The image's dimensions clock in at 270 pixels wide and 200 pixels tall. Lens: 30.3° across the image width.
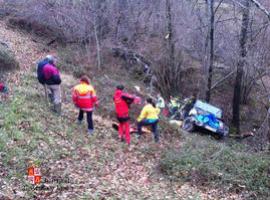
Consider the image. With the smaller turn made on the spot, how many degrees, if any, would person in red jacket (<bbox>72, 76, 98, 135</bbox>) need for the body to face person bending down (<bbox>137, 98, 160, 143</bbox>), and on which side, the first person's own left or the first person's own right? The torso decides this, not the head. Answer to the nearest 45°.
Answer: approximately 90° to the first person's own right

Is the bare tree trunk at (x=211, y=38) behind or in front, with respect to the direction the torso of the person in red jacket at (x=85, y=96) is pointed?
in front

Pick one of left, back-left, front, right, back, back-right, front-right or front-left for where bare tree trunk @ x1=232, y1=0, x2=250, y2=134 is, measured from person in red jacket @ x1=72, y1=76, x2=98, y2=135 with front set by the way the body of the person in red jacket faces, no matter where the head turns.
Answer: front-right

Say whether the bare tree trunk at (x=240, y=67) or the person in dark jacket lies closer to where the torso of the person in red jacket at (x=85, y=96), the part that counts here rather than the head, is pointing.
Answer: the bare tree trunk

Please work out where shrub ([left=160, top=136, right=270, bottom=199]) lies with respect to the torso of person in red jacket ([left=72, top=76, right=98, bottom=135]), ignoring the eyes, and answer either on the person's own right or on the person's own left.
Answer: on the person's own right

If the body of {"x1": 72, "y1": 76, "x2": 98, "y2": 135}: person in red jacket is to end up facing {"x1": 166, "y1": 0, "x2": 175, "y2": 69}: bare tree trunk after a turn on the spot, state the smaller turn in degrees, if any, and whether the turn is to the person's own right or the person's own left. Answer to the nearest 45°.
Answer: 0° — they already face it

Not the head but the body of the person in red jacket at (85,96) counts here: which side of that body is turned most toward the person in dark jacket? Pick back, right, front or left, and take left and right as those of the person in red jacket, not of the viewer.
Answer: left

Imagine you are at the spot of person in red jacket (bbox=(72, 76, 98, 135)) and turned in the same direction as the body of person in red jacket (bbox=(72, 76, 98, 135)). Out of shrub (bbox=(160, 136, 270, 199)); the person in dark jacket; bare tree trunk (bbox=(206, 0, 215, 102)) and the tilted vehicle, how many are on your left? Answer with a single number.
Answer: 1

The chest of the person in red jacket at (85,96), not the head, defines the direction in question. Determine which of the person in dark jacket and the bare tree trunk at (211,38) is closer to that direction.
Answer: the bare tree trunk

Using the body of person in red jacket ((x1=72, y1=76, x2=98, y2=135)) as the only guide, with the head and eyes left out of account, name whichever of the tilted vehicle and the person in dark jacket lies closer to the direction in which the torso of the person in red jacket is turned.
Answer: the tilted vehicle

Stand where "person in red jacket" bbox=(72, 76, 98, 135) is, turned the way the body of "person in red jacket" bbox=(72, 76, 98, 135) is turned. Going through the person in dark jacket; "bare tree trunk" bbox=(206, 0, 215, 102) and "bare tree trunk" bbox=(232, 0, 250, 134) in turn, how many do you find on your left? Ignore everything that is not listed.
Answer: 1

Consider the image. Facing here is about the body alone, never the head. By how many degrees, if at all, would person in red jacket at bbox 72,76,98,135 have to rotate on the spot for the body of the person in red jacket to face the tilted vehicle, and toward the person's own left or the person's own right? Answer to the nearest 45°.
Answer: approximately 45° to the person's own right

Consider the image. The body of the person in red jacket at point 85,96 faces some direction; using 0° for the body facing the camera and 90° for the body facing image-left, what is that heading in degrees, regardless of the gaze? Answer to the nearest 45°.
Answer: approximately 180°
